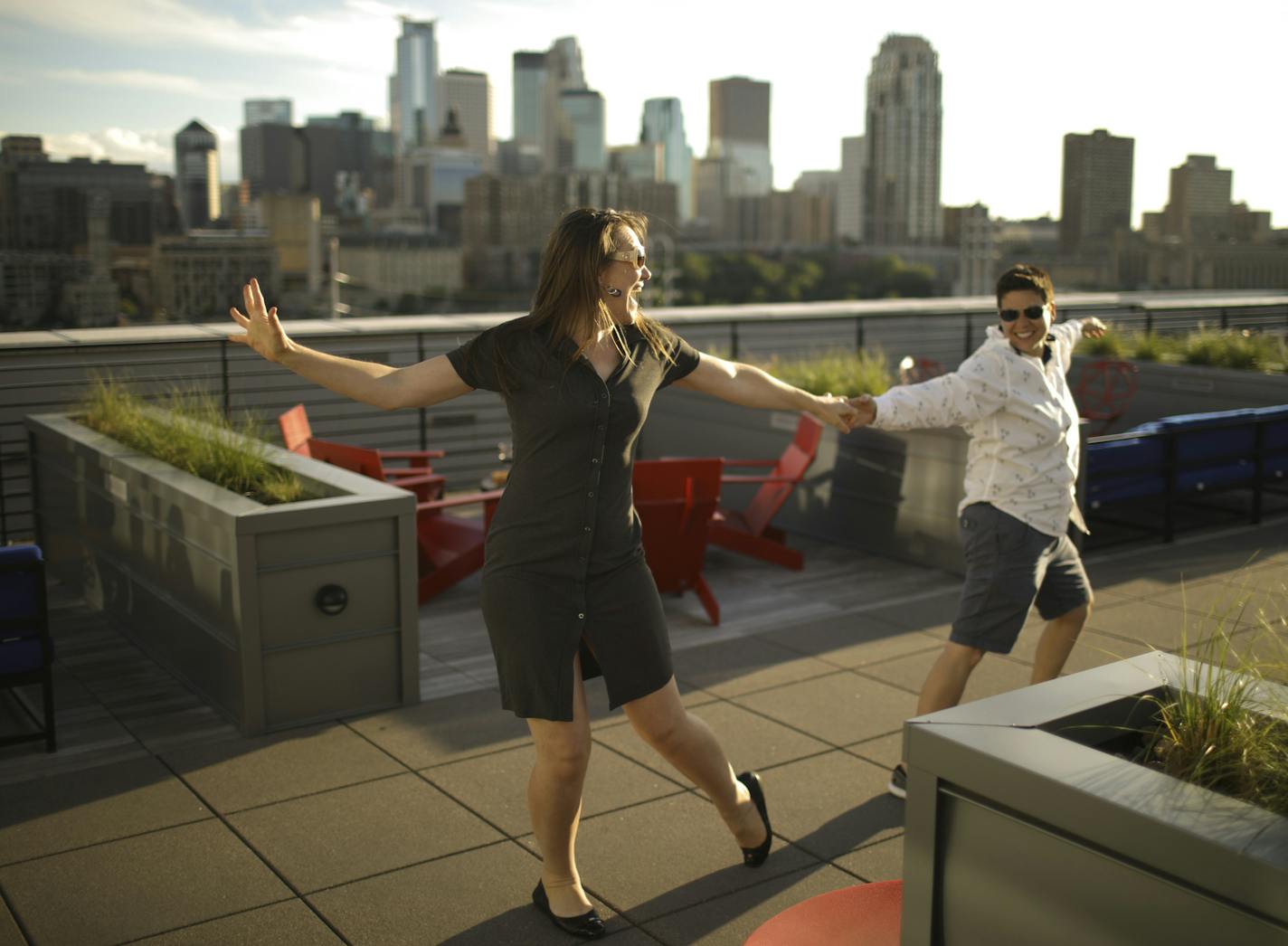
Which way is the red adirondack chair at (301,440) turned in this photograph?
to the viewer's right

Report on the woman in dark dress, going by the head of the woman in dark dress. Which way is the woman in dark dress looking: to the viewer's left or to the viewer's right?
to the viewer's right

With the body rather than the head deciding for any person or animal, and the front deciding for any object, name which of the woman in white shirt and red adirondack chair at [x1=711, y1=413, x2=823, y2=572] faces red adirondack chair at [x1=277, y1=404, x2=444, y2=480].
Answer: red adirondack chair at [x1=711, y1=413, x2=823, y2=572]

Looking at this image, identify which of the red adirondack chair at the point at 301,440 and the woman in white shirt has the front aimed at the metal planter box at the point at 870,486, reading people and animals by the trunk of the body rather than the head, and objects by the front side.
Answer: the red adirondack chair

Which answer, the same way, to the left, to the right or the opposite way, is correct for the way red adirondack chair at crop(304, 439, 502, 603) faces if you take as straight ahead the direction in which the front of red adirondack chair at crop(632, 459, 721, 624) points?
to the right

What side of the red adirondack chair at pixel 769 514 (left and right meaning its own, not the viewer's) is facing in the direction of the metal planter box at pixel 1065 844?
left

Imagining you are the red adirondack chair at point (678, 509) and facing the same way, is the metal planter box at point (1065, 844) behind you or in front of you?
behind

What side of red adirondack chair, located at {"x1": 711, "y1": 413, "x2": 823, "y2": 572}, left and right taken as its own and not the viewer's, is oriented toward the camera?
left

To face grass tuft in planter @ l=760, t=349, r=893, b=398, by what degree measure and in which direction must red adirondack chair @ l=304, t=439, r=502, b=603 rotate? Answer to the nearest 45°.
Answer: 0° — it already faces it
